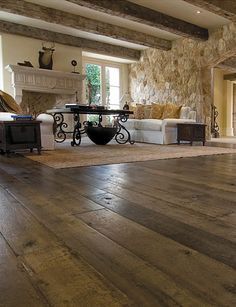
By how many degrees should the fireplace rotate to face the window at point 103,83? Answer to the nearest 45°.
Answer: approximately 90° to its left

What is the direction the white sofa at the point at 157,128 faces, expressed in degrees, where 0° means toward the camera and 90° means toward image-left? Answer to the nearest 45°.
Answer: approximately 45°

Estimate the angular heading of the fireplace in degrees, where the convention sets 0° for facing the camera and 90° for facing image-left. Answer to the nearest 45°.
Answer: approximately 315°

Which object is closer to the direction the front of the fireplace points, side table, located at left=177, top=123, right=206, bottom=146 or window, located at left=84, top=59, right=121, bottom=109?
the side table

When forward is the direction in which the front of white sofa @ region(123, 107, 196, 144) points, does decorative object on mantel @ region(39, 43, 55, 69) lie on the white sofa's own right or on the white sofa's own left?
on the white sofa's own right

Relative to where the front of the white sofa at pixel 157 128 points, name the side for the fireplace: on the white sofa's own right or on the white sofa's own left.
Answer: on the white sofa's own right

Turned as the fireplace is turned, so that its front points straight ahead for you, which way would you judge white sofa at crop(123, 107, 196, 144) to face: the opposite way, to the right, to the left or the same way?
to the right
